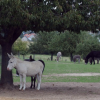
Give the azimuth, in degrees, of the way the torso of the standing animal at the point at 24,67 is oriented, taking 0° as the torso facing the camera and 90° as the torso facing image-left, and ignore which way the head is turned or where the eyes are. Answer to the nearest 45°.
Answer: approximately 90°
